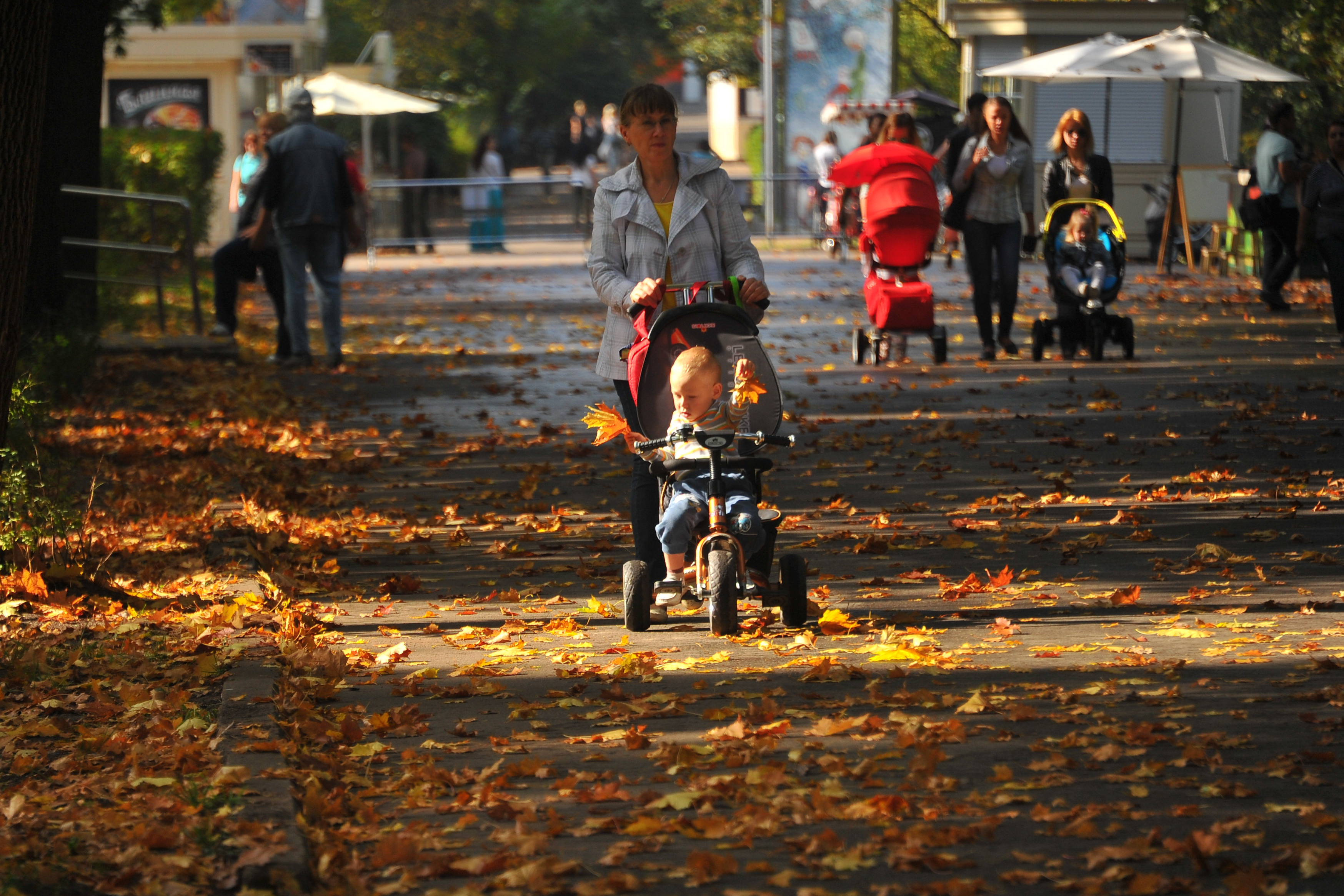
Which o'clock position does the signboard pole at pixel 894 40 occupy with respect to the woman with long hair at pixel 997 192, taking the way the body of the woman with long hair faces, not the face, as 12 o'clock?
The signboard pole is roughly at 6 o'clock from the woman with long hair.

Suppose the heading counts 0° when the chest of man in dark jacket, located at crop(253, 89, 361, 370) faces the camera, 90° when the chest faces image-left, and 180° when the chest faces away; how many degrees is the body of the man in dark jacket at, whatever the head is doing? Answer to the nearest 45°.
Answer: approximately 180°

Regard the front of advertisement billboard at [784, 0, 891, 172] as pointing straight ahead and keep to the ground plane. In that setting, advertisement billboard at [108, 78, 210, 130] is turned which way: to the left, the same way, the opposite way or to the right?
the same way

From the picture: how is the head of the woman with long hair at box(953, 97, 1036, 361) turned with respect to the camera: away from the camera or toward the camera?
toward the camera

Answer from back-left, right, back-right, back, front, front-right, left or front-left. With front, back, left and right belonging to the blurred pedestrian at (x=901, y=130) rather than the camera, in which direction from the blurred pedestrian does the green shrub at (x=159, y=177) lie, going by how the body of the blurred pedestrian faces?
back-right

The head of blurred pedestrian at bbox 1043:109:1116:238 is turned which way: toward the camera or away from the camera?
toward the camera

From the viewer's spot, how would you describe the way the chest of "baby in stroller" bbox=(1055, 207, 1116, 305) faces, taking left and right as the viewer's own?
facing the viewer

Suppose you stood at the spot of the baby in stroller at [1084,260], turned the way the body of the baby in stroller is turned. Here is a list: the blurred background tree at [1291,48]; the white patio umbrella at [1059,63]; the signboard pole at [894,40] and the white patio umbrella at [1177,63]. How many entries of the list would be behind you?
4

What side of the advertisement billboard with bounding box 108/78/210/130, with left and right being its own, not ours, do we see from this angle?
front

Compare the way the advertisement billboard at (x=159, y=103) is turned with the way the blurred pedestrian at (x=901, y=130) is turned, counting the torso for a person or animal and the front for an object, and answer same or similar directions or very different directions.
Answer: same or similar directions

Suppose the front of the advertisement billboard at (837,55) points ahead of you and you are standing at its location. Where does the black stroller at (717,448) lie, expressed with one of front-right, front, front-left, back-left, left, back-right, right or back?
front

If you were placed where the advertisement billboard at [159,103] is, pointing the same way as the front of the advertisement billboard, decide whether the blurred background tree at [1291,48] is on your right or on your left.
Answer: on your left

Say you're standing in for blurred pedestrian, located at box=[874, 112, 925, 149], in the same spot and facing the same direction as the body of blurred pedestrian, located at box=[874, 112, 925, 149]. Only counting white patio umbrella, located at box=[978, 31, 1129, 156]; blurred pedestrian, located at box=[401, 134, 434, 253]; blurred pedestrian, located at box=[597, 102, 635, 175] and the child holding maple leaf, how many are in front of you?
1

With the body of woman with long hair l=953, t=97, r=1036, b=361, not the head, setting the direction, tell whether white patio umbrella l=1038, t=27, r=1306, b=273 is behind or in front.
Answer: behind

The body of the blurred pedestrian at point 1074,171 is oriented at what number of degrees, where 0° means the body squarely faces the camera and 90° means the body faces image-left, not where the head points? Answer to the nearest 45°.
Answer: approximately 0°

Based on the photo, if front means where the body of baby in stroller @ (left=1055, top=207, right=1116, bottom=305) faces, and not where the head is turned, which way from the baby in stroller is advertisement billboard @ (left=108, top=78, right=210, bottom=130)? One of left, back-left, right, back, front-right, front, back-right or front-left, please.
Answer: back-right

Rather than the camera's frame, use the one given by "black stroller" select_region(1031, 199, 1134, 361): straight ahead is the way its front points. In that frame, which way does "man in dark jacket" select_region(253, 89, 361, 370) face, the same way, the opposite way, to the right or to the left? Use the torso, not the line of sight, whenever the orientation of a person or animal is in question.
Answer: the opposite way

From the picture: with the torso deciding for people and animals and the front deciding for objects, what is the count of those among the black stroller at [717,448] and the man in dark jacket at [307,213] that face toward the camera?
1

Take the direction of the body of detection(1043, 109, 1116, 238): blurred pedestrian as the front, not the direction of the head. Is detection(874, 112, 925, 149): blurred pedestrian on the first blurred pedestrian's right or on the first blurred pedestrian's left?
on the first blurred pedestrian's right

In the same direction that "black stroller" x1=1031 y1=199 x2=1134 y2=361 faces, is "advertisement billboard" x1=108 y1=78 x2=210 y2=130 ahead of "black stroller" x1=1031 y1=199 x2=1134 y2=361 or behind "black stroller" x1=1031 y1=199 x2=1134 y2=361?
behind

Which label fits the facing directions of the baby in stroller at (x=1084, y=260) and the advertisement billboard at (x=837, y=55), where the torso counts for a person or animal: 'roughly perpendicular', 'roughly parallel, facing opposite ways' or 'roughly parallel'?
roughly parallel

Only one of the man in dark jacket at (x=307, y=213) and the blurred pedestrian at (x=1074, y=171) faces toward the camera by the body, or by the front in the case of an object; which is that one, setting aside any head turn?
the blurred pedestrian
